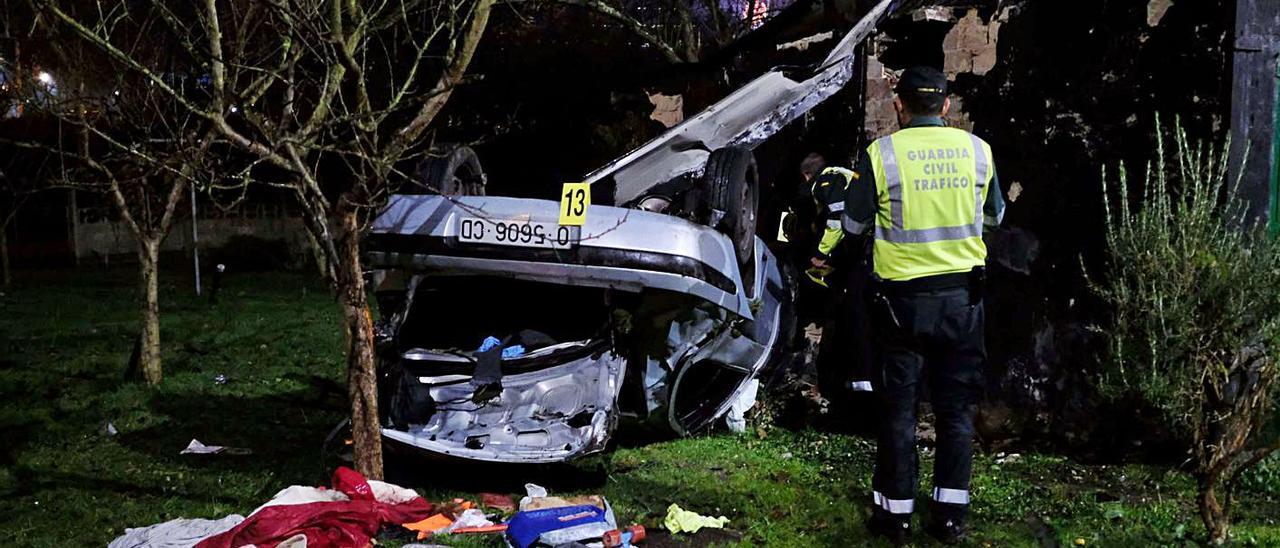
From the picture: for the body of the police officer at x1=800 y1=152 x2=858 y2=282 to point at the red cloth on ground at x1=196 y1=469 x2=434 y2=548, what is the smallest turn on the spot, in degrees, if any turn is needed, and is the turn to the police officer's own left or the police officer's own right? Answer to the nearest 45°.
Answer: approximately 45° to the police officer's own left

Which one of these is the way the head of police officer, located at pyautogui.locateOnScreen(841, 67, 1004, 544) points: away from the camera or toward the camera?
away from the camera

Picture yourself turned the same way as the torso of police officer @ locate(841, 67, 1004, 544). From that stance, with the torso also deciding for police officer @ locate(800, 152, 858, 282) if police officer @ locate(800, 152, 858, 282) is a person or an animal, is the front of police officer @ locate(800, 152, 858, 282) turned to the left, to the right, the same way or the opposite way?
to the left

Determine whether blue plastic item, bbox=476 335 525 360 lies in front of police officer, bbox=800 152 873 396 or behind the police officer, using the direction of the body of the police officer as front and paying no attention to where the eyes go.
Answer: in front

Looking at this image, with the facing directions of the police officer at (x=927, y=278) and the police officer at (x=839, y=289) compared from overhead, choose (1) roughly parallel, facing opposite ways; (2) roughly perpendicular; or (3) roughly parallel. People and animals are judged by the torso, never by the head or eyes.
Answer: roughly perpendicular

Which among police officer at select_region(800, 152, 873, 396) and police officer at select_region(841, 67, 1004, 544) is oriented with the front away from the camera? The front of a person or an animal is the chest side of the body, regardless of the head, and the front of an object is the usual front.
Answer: police officer at select_region(841, 67, 1004, 544)

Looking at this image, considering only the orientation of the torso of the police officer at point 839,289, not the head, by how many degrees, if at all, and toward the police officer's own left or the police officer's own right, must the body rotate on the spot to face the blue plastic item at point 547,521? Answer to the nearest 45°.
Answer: approximately 45° to the police officer's own left

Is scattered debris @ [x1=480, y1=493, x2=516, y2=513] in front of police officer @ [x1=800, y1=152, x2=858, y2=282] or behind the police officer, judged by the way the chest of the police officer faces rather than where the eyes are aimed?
in front

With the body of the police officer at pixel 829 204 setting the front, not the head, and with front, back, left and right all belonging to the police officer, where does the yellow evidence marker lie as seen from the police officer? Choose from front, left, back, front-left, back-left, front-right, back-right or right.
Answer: front-left

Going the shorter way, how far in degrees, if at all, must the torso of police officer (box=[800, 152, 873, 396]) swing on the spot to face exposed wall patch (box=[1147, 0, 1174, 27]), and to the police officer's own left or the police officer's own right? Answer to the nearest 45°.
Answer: approximately 180°

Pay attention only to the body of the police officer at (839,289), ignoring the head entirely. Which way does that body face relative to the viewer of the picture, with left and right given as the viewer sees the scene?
facing to the left of the viewer

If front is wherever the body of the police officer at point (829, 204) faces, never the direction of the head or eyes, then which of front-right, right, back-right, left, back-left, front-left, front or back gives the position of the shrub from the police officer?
back-left

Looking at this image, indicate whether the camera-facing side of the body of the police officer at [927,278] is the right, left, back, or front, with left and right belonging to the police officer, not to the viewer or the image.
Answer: back
